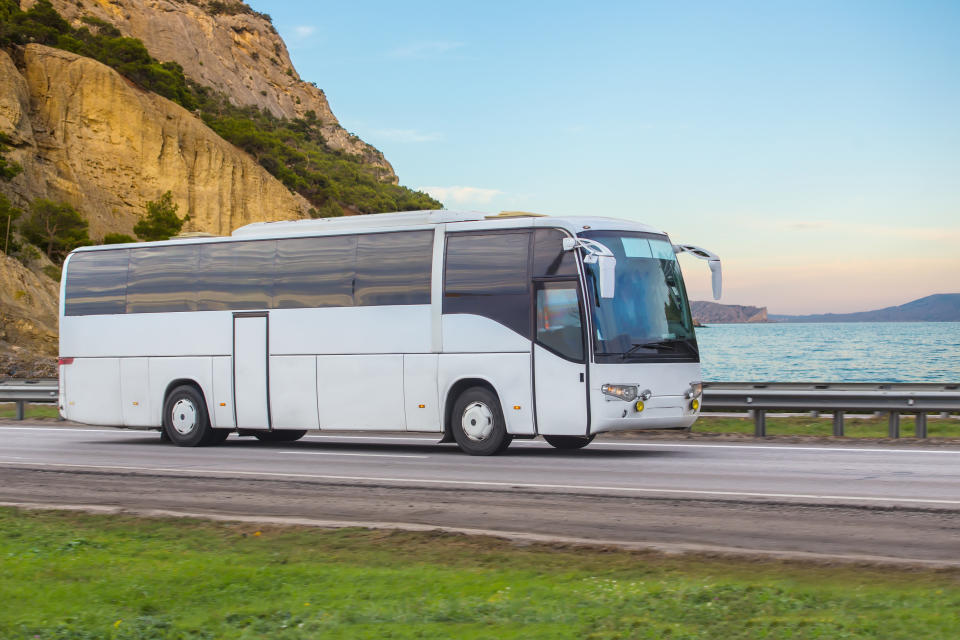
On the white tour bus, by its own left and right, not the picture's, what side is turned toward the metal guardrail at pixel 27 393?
back

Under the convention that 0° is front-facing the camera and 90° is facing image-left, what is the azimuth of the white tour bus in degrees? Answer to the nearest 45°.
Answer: approximately 315°

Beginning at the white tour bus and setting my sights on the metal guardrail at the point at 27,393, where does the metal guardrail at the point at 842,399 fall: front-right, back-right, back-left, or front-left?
back-right

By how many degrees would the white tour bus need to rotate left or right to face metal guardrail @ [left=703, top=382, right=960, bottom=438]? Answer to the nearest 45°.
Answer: approximately 45° to its left

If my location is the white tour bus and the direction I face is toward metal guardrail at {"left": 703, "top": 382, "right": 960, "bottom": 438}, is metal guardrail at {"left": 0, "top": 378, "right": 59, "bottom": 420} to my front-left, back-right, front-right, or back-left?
back-left
